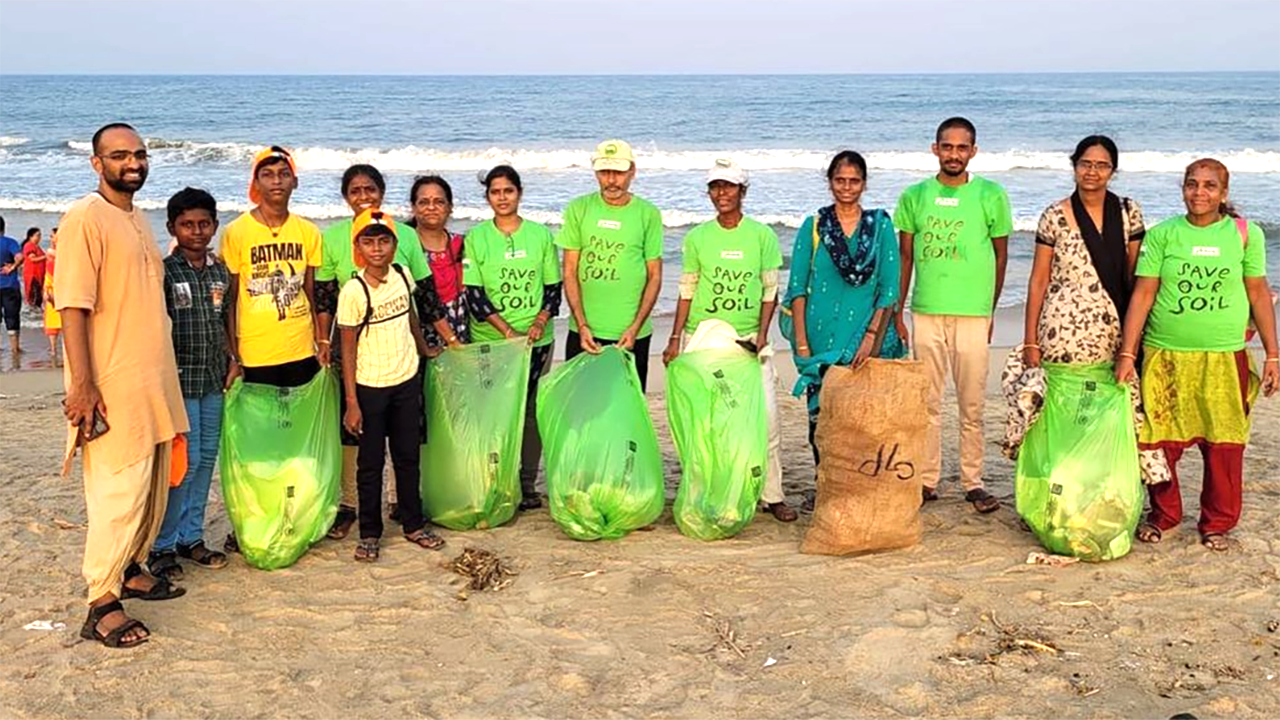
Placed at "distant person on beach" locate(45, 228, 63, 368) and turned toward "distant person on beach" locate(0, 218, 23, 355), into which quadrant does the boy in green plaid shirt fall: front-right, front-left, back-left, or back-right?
back-left

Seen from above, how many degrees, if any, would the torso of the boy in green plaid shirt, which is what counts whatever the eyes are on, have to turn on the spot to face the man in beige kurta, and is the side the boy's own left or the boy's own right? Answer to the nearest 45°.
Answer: approximately 90° to the boy's own right

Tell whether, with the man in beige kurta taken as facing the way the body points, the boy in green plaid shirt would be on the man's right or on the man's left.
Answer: on the man's left

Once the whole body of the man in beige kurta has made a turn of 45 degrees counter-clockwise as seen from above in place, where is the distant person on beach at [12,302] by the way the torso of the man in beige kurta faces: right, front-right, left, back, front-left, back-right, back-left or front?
left

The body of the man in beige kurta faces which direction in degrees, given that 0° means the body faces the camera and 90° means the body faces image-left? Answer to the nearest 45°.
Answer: approximately 315°

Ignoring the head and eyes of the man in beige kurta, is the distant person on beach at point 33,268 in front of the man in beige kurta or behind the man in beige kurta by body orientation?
behind

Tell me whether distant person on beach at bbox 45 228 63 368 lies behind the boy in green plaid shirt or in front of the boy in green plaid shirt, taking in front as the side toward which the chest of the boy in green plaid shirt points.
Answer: behind
